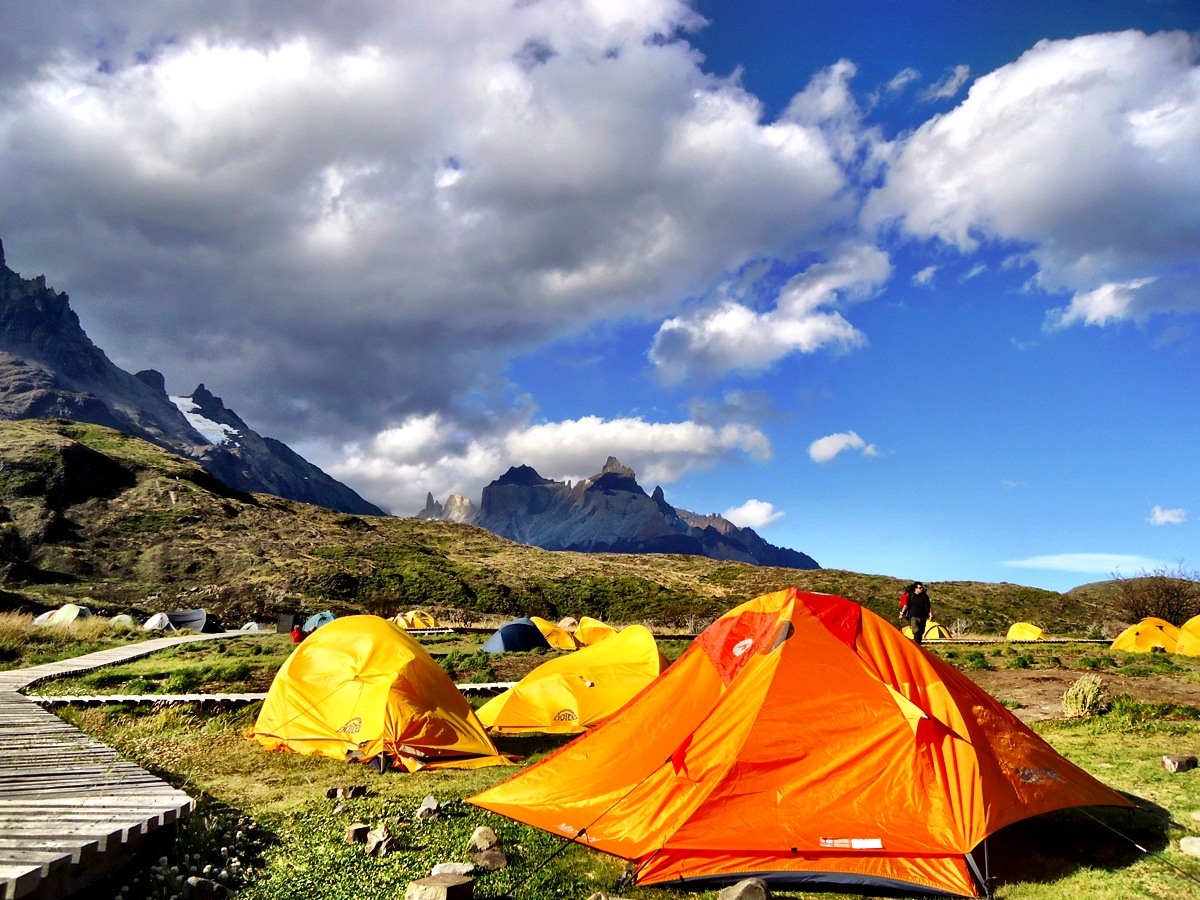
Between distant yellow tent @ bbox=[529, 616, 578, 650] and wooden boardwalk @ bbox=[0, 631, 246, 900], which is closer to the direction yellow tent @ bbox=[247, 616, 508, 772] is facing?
the wooden boardwalk

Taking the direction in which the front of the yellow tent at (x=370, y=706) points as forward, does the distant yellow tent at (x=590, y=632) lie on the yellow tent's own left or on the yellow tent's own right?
on the yellow tent's own left

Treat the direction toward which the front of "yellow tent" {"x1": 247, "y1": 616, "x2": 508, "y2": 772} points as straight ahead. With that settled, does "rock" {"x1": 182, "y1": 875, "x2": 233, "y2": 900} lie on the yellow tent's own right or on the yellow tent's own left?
on the yellow tent's own right

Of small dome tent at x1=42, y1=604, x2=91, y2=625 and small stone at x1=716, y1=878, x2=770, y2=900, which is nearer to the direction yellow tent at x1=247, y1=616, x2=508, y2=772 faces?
the small stone

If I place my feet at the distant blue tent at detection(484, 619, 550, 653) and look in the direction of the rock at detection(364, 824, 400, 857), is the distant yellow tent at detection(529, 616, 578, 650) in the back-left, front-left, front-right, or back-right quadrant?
back-left

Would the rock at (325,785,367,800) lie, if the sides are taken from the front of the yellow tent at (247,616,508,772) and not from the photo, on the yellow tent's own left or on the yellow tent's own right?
on the yellow tent's own right

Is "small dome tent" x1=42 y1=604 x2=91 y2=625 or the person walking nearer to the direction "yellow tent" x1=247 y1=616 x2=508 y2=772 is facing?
the person walking

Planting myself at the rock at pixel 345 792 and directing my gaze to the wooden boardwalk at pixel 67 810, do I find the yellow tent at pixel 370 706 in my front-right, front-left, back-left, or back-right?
back-right

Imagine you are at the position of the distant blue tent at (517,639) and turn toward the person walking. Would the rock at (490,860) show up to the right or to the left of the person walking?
right

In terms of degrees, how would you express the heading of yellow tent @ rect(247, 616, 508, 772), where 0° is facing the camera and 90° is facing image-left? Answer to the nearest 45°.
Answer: approximately 315°

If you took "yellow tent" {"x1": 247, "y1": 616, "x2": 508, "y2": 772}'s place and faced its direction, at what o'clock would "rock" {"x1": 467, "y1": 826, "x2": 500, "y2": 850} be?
The rock is roughly at 1 o'clock from the yellow tent.
